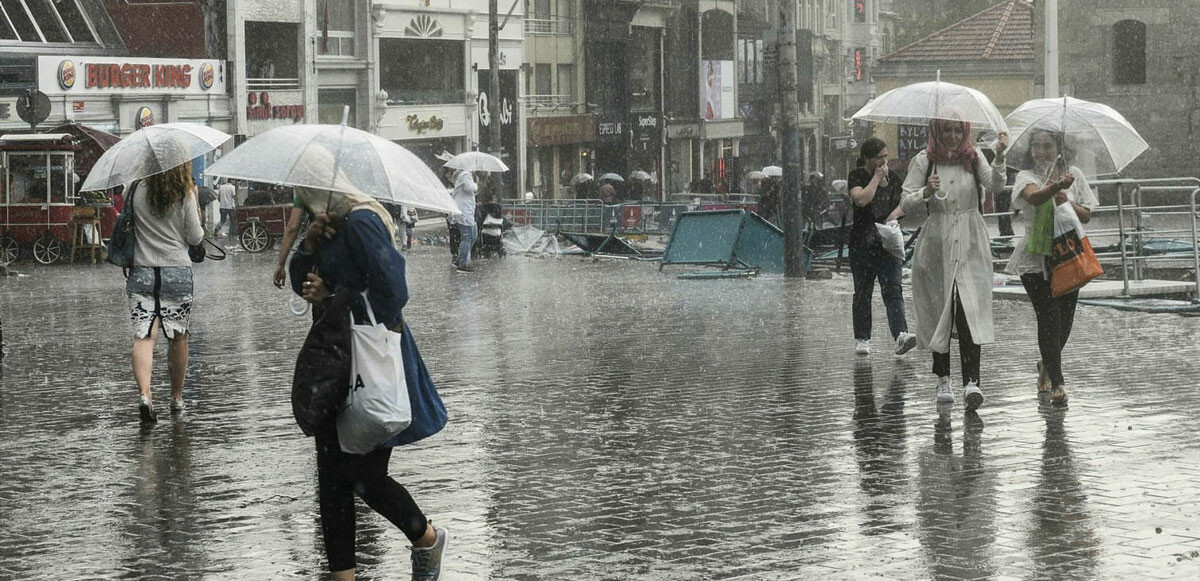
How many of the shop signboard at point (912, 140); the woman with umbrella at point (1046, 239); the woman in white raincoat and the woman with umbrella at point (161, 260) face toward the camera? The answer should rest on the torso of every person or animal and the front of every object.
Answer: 3

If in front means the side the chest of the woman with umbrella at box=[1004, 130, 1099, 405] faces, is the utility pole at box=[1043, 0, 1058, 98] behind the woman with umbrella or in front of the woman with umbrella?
behind

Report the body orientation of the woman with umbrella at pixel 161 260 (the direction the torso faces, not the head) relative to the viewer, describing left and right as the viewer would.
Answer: facing away from the viewer

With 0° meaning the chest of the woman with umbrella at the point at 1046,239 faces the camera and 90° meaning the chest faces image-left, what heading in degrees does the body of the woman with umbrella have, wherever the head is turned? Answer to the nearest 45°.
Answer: approximately 0°

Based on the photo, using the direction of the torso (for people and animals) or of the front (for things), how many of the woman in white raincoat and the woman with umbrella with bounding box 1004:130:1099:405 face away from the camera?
0

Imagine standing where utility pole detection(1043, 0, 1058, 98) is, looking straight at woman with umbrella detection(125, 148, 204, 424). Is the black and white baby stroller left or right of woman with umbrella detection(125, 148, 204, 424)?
right

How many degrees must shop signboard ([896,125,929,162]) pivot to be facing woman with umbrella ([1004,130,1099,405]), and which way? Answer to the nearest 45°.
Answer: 0° — it already faces them

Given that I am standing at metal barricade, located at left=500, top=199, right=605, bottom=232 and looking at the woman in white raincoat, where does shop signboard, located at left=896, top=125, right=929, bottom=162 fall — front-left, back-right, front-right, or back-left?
back-left

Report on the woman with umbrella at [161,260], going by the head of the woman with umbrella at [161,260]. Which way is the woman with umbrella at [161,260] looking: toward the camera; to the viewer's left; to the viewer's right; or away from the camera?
away from the camera
